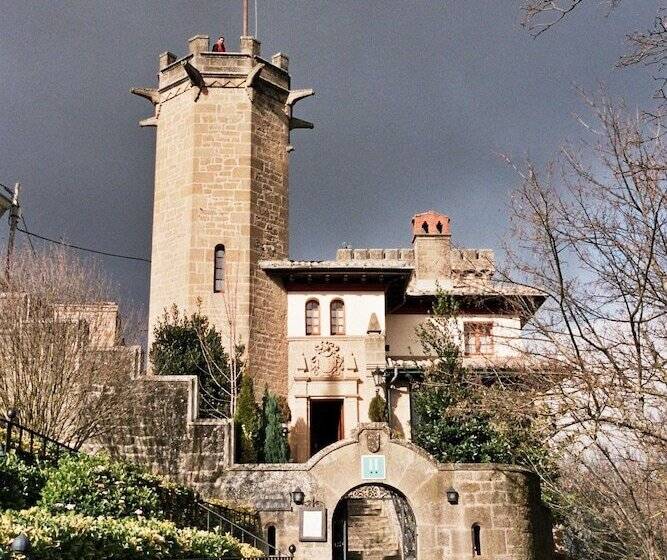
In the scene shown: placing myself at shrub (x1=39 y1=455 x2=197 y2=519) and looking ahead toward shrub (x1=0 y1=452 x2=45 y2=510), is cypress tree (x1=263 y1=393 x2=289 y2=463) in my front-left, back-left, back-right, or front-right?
back-right

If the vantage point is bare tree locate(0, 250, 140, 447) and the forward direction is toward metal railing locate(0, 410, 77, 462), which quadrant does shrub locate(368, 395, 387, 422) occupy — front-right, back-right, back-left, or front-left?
back-left

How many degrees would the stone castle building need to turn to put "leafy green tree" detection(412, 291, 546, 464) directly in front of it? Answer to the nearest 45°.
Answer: approximately 45° to its left

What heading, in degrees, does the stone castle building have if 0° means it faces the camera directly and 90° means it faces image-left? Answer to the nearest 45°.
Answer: approximately 0°

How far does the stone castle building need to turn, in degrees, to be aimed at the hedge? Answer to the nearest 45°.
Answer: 0° — it already faces it
